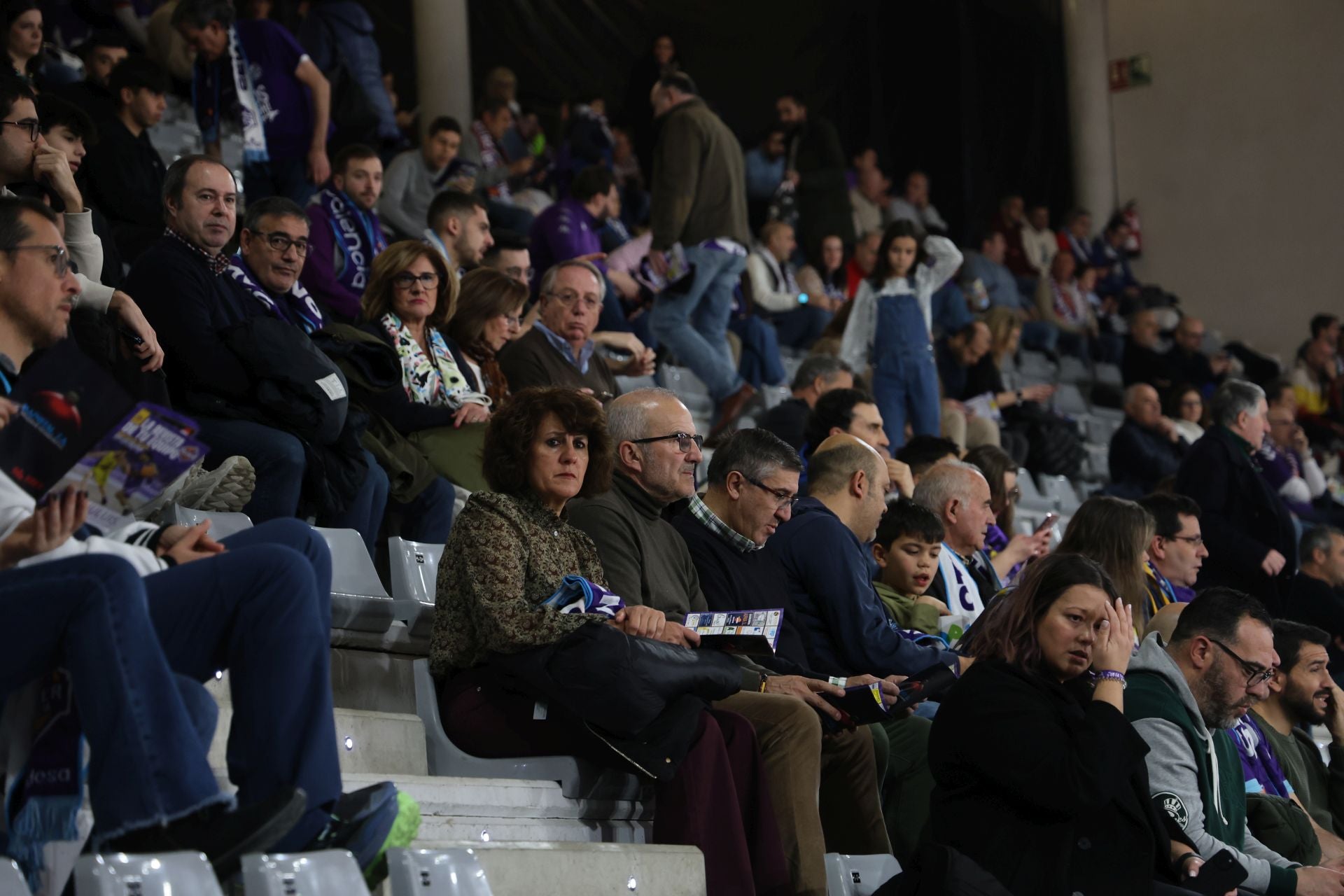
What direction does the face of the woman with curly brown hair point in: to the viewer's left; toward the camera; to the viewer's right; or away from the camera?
toward the camera

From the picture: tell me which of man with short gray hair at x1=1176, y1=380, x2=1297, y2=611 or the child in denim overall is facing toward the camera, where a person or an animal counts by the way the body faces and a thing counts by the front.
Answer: the child in denim overall

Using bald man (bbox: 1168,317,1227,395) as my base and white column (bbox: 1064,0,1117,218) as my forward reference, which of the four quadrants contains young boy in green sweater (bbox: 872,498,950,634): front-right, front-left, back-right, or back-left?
back-left

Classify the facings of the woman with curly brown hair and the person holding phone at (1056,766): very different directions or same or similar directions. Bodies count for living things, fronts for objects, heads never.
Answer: same or similar directions

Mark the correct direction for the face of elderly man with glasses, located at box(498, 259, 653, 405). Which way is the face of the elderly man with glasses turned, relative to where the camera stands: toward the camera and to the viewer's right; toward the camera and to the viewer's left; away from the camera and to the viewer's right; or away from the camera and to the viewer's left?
toward the camera and to the viewer's right

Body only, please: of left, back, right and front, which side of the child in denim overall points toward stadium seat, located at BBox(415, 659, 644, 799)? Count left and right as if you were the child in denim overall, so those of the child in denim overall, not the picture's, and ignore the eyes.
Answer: front

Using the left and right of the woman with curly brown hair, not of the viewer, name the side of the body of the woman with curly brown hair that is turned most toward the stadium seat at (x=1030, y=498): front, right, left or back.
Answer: left

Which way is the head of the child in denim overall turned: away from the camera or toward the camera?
toward the camera

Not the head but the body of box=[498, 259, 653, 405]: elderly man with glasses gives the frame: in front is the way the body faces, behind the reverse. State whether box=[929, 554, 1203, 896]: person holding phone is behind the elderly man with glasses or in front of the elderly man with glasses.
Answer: in front

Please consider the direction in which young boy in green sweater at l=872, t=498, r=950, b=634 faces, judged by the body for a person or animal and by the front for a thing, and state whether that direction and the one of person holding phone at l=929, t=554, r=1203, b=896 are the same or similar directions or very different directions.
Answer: same or similar directions

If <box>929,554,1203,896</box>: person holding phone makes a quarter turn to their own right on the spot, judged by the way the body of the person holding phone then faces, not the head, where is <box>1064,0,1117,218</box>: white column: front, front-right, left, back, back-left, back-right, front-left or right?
back-right

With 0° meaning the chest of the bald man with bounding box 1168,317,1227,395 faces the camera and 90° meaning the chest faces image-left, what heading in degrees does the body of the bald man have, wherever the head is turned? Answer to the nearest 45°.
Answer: approximately 315°

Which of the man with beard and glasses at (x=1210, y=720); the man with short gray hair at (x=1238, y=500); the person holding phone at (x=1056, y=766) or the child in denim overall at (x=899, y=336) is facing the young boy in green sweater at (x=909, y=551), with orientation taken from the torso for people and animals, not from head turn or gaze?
the child in denim overall

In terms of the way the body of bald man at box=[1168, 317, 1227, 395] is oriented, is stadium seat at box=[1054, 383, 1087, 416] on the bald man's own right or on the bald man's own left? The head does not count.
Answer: on the bald man's own right

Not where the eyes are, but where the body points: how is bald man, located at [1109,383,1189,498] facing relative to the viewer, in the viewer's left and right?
facing the viewer and to the right of the viewer
